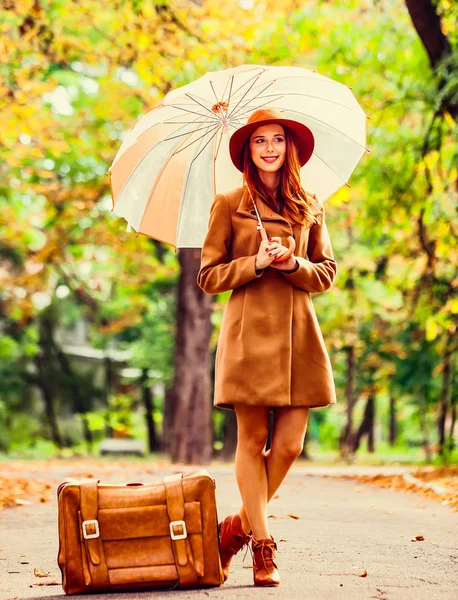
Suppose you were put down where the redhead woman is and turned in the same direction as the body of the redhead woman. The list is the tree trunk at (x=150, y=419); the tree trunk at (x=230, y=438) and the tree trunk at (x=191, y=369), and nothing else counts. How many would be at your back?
3

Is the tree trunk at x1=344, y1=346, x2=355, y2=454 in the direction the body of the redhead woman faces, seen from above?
no

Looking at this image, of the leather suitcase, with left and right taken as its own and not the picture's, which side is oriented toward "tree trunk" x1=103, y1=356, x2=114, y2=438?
back

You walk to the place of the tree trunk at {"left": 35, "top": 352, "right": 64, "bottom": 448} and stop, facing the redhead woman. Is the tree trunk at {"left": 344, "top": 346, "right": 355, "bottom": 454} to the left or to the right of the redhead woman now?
left

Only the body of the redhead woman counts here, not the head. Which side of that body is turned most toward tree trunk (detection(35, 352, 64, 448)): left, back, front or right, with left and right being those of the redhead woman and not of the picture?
back

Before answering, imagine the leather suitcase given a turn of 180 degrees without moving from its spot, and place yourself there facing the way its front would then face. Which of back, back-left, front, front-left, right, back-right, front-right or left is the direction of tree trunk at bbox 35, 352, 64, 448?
front

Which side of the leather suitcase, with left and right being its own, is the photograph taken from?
front

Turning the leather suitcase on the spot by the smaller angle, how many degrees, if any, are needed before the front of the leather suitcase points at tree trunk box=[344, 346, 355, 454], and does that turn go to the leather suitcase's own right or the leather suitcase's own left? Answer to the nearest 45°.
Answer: approximately 180°

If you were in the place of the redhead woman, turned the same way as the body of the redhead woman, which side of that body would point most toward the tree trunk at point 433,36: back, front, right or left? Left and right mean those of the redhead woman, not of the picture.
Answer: back

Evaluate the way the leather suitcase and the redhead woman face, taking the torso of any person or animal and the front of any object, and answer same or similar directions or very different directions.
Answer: same or similar directions

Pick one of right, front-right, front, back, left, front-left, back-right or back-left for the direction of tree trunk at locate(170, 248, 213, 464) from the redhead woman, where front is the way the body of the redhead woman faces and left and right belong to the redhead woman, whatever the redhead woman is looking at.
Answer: back

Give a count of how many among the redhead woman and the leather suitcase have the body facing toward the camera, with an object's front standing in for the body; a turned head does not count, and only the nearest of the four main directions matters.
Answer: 2

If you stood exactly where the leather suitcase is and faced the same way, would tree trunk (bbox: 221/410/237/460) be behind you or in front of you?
behind

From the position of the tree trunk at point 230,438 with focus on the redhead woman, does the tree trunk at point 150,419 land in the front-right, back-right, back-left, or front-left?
back-right

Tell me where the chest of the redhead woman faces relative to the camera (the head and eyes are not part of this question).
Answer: toward the camera

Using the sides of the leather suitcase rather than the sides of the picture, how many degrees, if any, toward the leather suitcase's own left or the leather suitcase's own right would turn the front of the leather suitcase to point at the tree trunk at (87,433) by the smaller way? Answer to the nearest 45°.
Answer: approximately 180°

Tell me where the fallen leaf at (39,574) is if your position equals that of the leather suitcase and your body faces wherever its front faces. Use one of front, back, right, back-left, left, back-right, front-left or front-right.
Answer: back-right
